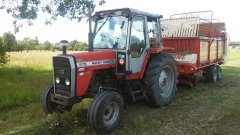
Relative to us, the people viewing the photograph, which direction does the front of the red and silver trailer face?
facing the viewer and to the left of the viewer

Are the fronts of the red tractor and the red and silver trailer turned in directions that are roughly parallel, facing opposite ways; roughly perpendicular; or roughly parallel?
roughly parallel

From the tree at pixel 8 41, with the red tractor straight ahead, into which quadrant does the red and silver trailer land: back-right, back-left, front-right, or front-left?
front-left

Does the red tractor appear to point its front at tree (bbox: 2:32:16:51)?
no

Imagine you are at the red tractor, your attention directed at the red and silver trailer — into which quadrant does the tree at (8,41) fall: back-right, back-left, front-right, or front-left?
front-left

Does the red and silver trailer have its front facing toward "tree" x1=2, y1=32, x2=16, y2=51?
no

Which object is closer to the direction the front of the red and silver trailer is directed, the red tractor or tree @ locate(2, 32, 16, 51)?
the red tractor

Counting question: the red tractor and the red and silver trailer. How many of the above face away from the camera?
0

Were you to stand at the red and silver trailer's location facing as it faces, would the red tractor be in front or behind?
in front

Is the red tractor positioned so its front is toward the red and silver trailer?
no
